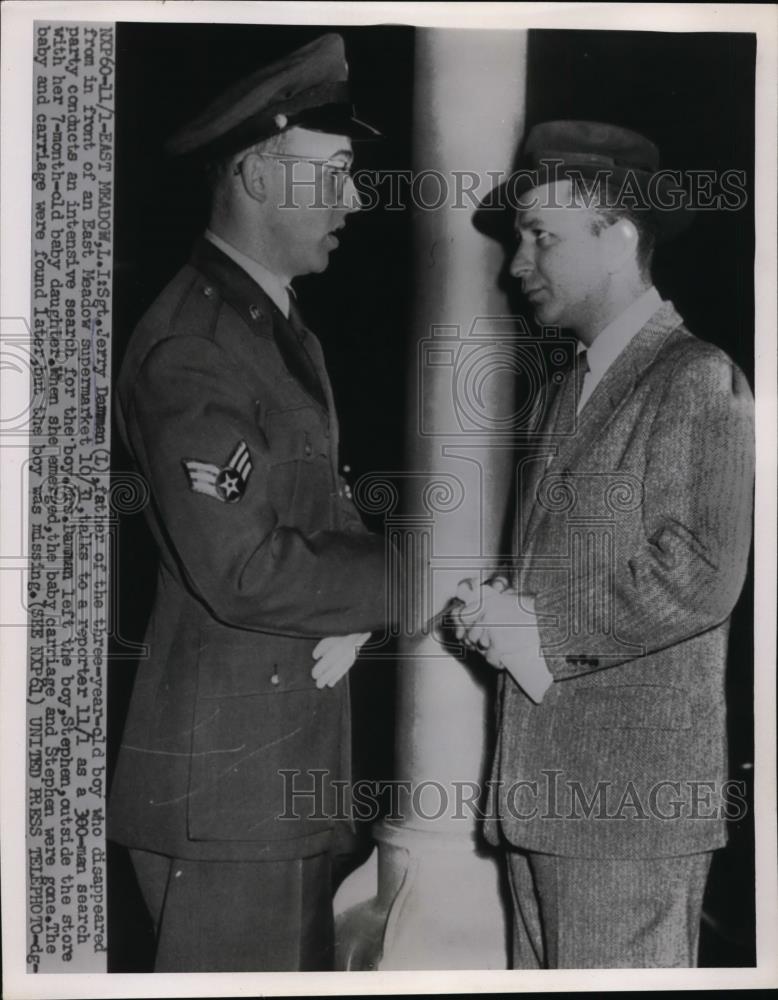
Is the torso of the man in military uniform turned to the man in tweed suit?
yes

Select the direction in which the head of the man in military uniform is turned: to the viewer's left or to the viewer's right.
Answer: to the viewer's right

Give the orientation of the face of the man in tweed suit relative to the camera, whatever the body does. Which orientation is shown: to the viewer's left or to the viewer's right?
to the viewer's left

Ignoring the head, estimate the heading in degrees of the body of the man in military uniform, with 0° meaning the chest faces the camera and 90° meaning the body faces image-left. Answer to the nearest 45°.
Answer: approximately 270°
